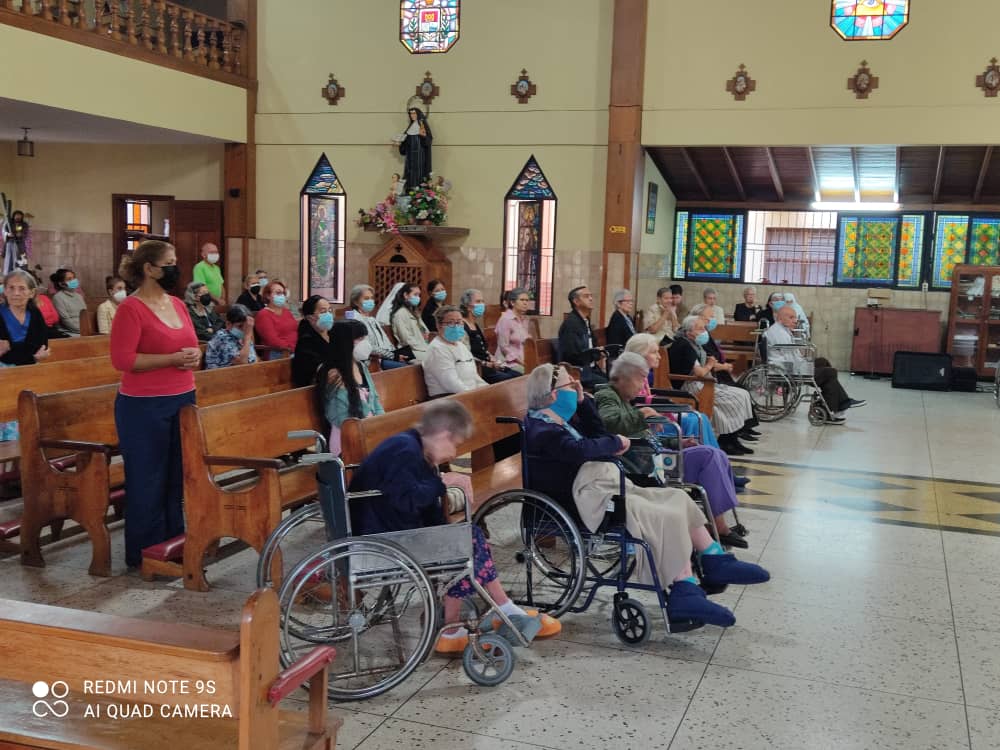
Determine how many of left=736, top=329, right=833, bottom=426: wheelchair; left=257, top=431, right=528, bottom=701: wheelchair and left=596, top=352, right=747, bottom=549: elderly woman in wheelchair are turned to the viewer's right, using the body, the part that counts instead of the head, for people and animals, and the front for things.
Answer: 3

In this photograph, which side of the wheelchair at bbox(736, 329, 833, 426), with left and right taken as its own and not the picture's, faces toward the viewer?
right

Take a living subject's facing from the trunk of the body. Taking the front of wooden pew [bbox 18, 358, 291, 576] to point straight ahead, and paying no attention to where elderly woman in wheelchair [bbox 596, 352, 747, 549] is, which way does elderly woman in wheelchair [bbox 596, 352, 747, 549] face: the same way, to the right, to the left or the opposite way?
the same way

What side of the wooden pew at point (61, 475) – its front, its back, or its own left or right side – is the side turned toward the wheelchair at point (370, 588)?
front

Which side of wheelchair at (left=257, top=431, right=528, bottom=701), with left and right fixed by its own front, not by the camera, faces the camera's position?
right

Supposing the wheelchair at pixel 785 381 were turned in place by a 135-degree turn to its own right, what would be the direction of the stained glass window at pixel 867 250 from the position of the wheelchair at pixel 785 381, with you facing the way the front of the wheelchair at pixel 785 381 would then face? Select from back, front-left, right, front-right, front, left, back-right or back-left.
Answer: back-right

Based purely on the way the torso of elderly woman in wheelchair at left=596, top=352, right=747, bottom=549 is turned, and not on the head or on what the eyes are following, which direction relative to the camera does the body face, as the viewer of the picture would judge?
to the viewer's right

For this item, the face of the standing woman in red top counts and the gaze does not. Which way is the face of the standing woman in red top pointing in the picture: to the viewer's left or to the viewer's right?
to the viewer's right

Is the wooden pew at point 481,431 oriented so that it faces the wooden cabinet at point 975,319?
no

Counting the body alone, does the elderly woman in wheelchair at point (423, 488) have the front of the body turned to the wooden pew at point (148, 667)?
no

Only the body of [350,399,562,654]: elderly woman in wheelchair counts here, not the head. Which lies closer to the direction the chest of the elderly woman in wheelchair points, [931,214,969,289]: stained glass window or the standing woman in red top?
the stained glass window

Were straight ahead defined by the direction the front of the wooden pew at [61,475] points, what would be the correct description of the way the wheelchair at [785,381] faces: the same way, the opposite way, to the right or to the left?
the same way

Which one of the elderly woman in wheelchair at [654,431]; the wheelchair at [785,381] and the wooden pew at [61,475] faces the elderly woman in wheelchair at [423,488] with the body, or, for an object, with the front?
the wooden pew

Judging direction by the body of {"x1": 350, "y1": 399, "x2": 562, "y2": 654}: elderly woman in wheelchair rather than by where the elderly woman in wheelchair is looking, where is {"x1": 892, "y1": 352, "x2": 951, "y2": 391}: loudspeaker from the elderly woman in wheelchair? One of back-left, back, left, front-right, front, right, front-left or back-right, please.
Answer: front-left

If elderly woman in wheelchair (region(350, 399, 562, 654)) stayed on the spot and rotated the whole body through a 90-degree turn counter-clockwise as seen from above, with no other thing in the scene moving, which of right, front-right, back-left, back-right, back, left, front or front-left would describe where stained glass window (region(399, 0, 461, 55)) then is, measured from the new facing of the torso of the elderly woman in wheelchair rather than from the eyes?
front
